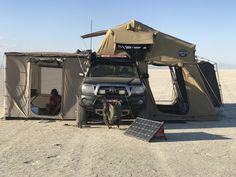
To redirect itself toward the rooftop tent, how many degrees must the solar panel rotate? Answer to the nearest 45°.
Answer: approximately 135° to its right

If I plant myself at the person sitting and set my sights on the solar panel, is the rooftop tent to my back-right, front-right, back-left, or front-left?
front-left

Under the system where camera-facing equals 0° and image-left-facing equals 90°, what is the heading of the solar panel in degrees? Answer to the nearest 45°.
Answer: approximately 45°

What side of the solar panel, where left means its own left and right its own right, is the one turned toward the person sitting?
right

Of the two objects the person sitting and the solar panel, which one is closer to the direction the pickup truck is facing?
the solar panel

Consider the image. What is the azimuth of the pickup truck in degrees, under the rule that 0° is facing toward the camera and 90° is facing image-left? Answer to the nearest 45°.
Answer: approximately 0°

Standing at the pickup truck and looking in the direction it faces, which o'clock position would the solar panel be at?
The solar panel is roughly at 11 o'clock from the pickup truck.

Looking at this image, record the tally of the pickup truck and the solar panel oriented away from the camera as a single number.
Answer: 0
